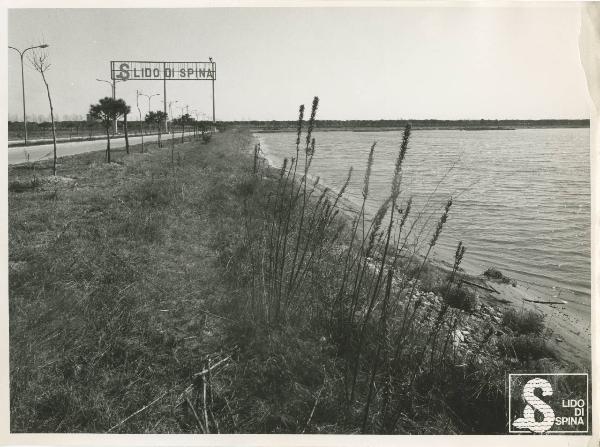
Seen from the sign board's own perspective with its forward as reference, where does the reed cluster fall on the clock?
The reed cluster is roughly at 11 o'clock from the sign board.

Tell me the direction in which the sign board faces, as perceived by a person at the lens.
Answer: facing the viewer
